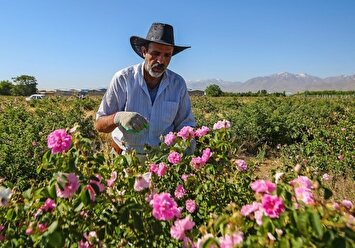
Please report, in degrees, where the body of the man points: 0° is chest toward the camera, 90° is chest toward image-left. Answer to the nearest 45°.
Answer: approximately 0°

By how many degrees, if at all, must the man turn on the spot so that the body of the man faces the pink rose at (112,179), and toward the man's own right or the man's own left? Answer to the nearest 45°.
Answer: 0° — they already face it

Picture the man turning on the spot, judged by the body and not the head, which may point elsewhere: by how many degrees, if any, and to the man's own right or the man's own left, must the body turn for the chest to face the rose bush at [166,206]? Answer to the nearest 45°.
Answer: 0° — they already face it
